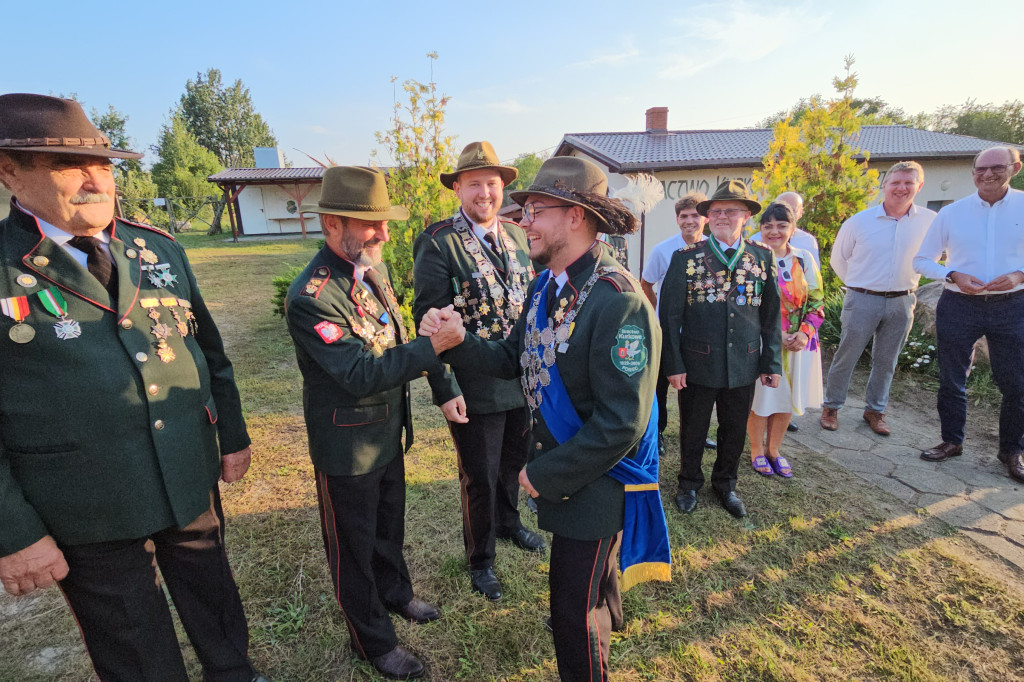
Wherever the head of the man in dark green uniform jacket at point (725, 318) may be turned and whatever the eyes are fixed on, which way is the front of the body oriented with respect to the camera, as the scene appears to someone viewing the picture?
toward the camera

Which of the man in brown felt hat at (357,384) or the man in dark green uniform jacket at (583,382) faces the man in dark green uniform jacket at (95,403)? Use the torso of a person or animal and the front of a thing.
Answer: the man in dark green uniform jacket at (583,382)

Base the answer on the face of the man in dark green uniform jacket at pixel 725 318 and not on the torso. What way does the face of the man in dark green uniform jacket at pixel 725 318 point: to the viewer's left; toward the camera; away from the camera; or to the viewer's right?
toward the camera

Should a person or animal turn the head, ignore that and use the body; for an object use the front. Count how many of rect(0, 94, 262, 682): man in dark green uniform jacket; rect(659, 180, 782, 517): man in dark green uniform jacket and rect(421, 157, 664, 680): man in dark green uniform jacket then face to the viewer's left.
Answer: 1

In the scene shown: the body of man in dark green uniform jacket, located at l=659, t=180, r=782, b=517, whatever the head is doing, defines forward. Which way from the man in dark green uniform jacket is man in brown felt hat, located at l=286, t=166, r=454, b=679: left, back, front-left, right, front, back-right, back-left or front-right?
front-right

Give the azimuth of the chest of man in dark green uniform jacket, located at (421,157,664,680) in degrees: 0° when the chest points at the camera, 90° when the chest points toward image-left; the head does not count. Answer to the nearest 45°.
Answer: approximately 90°

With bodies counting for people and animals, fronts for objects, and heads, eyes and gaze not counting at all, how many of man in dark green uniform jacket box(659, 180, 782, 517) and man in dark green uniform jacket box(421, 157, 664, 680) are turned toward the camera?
1

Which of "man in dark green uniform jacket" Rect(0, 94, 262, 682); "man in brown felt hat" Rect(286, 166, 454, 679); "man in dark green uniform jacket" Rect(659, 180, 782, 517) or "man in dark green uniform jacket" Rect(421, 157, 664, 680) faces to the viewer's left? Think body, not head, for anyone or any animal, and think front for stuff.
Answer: "man in dark green uniform jacket" Rect(421, 157, 664, 680)

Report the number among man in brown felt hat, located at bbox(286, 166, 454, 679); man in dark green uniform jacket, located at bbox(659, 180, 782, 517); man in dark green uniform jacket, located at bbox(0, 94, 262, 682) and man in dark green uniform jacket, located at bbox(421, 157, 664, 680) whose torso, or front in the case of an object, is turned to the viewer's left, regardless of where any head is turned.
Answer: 1

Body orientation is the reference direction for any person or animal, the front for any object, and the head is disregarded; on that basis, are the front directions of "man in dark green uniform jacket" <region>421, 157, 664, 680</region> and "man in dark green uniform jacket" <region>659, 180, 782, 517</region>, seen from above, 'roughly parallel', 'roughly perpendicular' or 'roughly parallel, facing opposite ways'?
roughly perpendicular

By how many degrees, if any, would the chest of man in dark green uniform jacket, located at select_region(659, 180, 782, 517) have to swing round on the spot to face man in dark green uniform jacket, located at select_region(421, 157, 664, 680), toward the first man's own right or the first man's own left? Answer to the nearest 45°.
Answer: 0° — they already face them

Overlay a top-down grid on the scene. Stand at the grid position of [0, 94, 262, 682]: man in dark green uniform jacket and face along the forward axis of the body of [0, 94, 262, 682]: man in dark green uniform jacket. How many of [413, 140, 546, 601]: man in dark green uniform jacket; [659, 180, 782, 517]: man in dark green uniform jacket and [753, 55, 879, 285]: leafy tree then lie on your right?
0

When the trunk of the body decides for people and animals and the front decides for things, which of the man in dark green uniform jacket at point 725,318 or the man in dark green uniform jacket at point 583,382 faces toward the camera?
the man in dark green uniform jacket at point 725,318

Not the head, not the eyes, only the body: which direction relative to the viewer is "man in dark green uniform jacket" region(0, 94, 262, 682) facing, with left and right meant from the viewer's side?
facing the viewer and to the right of the viewer

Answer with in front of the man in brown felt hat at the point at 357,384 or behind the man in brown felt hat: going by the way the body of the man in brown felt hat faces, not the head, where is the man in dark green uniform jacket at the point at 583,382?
in front

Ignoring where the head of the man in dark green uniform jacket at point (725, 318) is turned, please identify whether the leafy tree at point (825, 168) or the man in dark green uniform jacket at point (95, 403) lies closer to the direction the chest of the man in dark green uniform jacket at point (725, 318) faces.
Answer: the man in dark green uniform jacket
